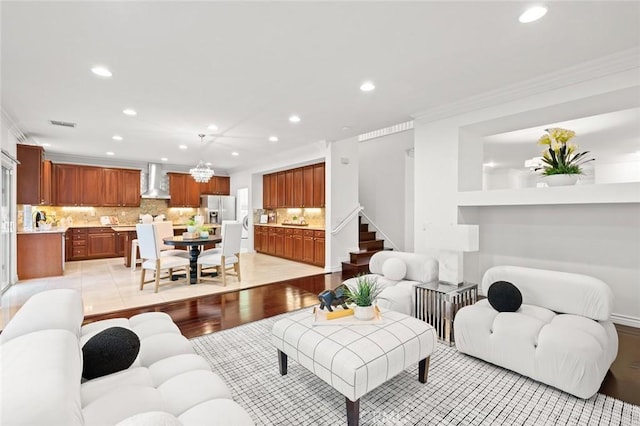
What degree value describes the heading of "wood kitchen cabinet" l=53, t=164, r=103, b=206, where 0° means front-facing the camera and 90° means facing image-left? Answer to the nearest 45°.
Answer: approximately 0°

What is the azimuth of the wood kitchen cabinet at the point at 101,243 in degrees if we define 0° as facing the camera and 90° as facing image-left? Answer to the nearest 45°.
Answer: approximately 0°

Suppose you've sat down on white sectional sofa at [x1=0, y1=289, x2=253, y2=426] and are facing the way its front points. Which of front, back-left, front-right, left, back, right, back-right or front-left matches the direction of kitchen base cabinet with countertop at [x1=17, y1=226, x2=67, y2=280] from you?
left

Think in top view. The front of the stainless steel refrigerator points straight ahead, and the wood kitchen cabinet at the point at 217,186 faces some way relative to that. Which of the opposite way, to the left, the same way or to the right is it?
the same way

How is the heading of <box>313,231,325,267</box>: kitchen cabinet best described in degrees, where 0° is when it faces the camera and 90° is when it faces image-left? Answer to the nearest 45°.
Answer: approximately 45°

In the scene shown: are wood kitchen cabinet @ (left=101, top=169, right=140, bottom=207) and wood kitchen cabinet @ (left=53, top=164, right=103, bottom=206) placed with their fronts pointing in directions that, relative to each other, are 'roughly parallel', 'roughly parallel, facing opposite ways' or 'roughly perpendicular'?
roughly parallel

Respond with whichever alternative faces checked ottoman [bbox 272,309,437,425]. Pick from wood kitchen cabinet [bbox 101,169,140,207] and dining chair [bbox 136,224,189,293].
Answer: the wood kitchen cabinet

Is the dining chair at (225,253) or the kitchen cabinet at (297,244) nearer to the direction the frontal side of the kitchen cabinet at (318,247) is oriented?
the dining chair

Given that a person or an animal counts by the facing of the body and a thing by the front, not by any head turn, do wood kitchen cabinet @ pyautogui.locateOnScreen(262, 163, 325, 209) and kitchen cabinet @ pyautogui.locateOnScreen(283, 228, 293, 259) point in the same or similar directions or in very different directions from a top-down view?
same or similar directions

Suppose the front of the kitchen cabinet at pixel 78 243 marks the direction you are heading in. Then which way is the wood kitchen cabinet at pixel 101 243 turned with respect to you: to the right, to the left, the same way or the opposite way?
the same way

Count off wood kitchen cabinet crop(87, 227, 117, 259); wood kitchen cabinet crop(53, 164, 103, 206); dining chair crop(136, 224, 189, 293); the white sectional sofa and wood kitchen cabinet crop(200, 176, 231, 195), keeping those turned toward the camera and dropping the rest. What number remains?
3

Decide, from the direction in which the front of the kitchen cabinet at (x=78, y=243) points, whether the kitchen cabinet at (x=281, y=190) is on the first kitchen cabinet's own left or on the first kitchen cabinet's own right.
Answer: on the first kitchen cabinet's own left

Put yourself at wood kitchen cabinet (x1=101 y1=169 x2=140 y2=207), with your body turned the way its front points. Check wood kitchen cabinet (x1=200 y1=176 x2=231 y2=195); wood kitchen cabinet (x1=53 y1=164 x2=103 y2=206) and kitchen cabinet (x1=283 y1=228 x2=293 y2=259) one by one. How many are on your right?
1

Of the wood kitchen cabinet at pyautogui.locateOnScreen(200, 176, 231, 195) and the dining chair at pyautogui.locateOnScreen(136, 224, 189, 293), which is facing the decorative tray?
the wood kitchen cabinet

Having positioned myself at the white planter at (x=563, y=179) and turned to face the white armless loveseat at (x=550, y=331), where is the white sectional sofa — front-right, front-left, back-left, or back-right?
front-right

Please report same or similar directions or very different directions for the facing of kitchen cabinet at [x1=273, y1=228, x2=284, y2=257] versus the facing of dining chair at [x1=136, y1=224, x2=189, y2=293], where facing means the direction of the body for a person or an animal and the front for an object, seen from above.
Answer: very different directions

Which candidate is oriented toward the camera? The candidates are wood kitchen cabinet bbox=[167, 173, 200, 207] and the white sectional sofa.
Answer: the wood kitchen cabinet

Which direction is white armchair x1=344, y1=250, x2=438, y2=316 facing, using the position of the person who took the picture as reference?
facing the viewer and to the left of the viewer

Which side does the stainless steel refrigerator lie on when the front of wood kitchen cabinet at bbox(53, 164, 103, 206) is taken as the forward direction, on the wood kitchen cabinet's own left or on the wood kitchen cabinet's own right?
on the wood kitchen cabinet's own left
